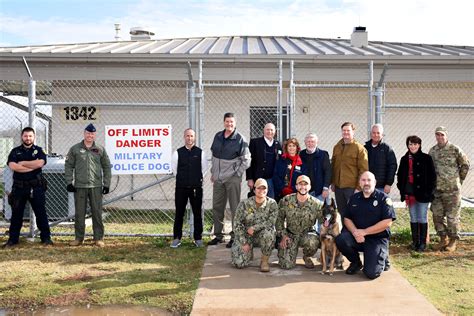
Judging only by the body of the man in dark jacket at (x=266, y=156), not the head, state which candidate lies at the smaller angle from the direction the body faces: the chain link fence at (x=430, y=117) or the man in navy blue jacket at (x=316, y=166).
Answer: the man in navy blue jacket

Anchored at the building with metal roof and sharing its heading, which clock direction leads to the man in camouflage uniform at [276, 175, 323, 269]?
The man in camouflage uniform is roughly at 12 o'clock from the building with metal roof.

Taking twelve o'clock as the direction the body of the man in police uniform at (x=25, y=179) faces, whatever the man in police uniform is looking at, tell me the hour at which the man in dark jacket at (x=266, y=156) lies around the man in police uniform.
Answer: The man in dark jacket is roughly at 10 o'clock from the man in police uniform.

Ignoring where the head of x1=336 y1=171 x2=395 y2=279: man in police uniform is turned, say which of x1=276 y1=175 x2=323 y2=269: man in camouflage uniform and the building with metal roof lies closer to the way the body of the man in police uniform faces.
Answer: the man in camouflage uniform

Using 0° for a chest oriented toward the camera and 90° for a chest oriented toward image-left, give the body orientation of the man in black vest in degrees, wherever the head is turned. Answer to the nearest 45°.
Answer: approximately 0°

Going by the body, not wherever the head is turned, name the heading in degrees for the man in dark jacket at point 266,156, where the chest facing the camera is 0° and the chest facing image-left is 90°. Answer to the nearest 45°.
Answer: approximately 0°

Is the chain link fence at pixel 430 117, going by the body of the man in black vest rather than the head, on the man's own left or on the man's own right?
on the man's own left
